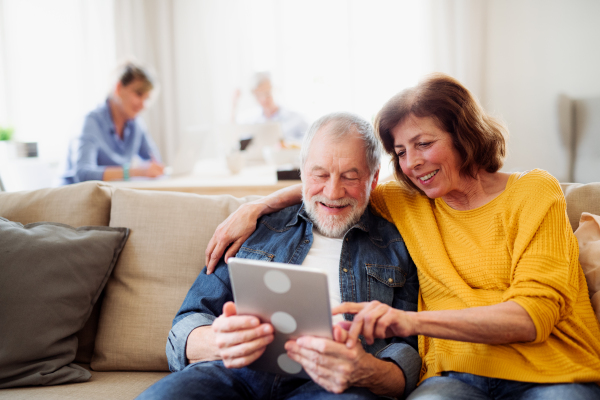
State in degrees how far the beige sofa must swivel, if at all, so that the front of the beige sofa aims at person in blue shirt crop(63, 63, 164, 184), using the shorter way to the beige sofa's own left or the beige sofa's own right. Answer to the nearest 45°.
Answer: approximately 180°

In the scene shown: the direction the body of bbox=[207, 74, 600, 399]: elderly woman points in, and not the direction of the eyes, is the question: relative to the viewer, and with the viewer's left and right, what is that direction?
facing the viewer and to the left of the viewer

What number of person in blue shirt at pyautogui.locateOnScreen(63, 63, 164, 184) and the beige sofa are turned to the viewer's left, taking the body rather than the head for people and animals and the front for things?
0

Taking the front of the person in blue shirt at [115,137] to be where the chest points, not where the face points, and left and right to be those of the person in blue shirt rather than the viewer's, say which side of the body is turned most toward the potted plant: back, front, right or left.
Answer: back

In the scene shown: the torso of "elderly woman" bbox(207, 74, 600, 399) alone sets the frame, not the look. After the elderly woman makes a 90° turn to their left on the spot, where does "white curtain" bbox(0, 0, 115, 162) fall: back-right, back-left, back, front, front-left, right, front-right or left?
back

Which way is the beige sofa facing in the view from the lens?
facing the viewer

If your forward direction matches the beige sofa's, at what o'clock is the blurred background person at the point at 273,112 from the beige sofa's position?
The blurred background person is roughly at 6 o'clock from the beige sofa.

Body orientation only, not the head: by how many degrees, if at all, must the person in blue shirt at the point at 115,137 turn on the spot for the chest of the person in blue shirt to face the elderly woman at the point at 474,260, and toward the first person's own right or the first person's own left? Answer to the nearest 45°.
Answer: approximately 45° to the first person's own right

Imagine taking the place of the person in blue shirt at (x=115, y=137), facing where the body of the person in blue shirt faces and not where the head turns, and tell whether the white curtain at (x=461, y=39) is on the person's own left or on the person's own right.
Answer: on the person's own left

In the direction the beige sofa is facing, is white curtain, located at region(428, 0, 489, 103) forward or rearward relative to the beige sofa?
rearward

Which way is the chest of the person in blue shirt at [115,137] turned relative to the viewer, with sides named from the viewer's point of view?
facing the viewer and to the right of the viewer

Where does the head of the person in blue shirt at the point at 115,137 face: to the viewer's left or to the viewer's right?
to the viewer's right

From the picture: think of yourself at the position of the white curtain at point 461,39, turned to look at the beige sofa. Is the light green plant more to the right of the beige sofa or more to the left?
right

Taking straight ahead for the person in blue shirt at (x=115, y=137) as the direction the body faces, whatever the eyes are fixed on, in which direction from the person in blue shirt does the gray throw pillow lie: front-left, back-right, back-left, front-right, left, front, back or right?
front-right
